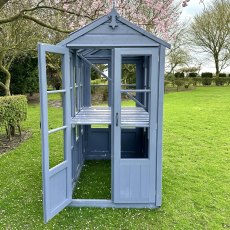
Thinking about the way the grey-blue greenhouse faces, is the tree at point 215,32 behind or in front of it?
behind

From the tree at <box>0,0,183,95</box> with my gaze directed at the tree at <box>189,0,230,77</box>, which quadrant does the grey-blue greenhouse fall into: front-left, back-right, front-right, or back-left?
back-right

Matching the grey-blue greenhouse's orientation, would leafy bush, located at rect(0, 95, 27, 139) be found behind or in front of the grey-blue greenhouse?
behind

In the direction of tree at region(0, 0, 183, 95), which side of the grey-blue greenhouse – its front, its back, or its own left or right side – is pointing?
back

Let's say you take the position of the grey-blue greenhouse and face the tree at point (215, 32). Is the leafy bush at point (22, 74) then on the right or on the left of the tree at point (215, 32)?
left

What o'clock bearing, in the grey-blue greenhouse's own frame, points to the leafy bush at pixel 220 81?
The leafy bush is roughly at 7 o'clock from the grey-blue greenhouse.

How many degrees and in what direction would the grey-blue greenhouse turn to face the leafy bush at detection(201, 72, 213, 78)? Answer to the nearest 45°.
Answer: approximately 180°

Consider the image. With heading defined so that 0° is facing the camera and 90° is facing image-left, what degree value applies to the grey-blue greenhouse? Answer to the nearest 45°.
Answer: approximately 0°

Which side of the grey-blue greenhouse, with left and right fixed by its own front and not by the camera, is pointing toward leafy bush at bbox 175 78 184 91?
back
